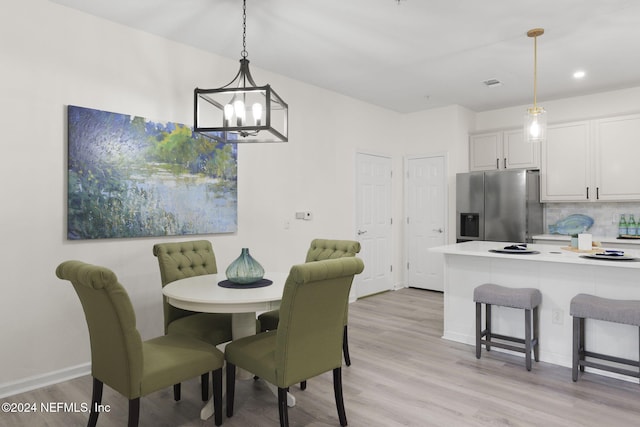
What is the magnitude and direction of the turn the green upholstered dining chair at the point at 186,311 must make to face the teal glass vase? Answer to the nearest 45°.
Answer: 0° — it already faces it

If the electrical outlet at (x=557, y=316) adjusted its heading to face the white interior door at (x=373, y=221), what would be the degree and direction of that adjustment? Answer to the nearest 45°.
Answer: approximately 135° to its right

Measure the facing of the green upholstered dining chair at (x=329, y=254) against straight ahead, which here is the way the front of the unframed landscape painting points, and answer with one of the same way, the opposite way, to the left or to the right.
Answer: to the right

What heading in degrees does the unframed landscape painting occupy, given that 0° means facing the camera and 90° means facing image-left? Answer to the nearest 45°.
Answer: approximately 315°

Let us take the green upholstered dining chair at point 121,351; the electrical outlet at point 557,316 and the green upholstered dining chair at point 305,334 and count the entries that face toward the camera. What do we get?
1

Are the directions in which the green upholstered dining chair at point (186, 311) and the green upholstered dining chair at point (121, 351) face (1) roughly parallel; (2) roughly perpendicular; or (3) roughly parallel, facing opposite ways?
roughly perpendicular

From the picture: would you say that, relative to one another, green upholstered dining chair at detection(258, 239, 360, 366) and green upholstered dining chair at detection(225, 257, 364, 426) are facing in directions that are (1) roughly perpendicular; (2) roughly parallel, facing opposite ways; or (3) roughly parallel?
roughly perpendicular

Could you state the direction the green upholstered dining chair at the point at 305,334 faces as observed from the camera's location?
facing away from the viewer and to the left of the viewer

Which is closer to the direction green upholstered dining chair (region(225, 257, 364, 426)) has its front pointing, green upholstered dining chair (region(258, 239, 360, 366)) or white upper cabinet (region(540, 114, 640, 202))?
the green upholstered dining chair

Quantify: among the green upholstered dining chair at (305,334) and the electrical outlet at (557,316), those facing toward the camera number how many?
1

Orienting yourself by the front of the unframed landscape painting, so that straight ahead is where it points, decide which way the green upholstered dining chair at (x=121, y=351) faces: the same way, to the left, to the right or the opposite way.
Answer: to the left

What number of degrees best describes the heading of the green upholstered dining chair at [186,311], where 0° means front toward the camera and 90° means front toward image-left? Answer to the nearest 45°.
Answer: approximately 315°

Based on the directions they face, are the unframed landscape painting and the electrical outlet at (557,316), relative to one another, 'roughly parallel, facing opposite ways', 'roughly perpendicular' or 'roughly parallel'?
roughly perpendicular

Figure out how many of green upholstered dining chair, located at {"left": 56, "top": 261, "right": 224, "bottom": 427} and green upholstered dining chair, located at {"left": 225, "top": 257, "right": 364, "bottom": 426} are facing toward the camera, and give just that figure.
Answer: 0
